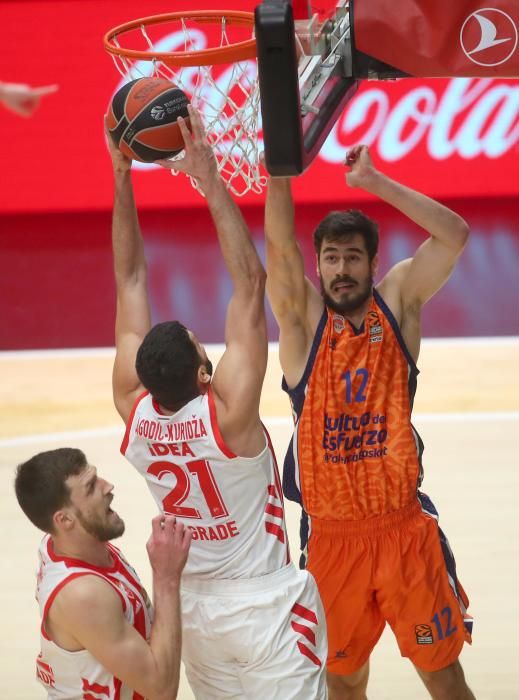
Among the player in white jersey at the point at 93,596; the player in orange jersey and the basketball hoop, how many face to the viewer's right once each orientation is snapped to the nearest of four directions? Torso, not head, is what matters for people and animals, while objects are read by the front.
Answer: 1

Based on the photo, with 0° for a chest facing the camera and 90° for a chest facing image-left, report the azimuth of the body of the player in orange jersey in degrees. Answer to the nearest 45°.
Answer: approximately 0°

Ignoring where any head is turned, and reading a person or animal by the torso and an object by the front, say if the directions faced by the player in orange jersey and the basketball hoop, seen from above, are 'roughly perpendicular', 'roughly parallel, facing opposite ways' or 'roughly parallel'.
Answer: roughly perpendicular

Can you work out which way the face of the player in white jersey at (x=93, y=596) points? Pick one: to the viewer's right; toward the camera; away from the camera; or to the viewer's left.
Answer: to the viewer's right

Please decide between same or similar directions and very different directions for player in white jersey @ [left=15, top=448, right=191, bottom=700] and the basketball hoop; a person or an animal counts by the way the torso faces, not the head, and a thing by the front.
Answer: very different directions

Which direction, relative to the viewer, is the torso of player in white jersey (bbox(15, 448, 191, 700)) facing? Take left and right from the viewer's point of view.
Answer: facing to the right of the viewer

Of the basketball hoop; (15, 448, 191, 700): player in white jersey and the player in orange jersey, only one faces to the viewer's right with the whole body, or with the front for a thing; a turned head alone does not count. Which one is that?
the player in white jersey

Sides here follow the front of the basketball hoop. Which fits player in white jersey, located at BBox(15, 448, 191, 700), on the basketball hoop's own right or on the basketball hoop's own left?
on the basketball hoop's own left

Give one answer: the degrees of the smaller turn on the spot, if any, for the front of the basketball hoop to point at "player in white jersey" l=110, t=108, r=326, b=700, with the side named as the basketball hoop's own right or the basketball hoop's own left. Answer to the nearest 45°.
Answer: approximately 90° to the basketball hoop's own left

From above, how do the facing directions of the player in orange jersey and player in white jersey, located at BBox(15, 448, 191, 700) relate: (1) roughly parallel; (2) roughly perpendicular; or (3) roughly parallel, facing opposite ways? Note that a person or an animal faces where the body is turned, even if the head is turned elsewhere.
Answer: roughly perpendicular

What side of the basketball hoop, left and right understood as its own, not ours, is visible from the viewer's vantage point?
left

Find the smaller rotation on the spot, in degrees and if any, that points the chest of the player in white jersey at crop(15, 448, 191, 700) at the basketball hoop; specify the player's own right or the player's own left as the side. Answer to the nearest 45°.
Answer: approximately 45° to the player's own left
